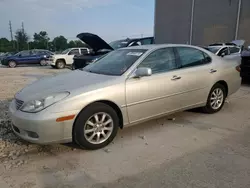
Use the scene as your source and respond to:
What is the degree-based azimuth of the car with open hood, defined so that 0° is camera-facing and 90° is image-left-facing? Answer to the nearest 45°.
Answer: approximately 45°

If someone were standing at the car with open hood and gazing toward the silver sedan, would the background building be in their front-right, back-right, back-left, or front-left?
back-left

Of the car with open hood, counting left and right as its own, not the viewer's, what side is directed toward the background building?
back

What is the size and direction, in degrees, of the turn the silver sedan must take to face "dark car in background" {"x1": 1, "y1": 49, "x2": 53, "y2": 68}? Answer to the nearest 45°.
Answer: approximately 90° to its right

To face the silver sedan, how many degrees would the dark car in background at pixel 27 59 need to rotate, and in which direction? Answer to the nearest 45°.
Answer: approximately 90° to its left

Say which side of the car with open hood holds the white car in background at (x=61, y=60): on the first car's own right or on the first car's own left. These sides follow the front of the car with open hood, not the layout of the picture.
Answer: on the first car's own right

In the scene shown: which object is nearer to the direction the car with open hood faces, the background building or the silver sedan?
the silver sedan

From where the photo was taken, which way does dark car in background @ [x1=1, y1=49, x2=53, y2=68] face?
to the viewer's left
